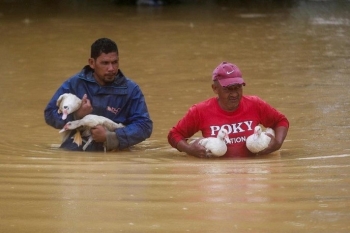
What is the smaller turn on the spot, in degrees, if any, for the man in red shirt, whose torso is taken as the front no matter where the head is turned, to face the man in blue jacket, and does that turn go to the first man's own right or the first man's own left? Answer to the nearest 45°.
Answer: approximately 90° to the first man's own right

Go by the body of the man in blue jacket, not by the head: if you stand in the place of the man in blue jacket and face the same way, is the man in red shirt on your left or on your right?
on your left

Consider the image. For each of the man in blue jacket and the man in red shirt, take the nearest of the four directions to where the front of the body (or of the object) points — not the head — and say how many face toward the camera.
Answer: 2

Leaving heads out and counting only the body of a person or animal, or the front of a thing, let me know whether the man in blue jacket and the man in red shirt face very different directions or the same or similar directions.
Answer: same or similar directions

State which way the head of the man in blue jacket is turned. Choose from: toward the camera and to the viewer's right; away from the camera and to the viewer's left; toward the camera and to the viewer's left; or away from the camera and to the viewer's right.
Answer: toward the camera and to the viewer's right

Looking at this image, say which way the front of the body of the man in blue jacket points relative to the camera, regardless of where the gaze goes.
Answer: toward the camera
